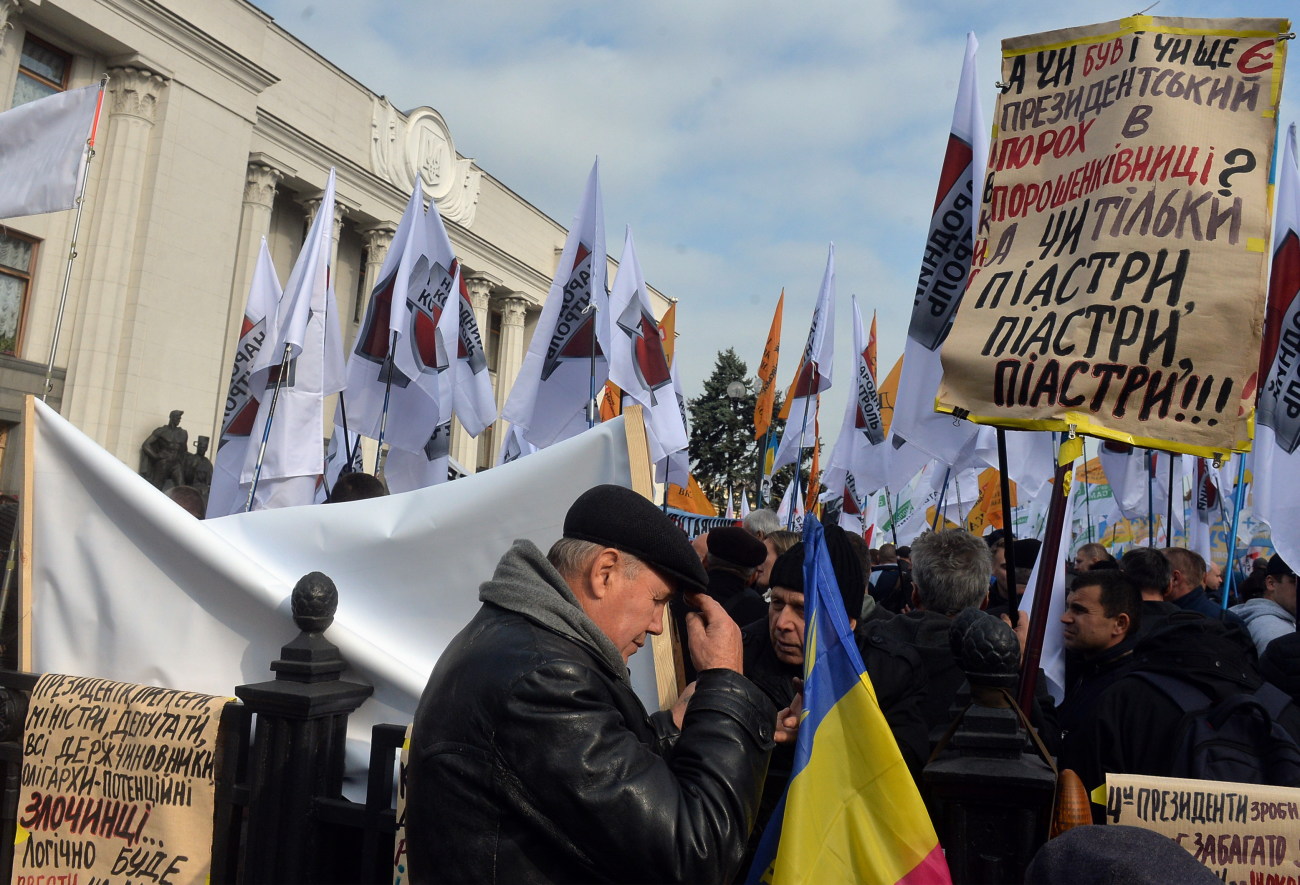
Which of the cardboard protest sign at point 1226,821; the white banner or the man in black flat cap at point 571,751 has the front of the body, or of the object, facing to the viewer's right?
the man in black flat cap

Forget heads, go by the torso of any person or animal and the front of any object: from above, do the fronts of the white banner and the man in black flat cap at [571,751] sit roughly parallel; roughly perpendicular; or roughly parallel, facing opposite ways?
roughly perpendicular

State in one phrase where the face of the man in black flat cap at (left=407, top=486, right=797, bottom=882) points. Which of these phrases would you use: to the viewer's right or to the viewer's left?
to the viewer's right

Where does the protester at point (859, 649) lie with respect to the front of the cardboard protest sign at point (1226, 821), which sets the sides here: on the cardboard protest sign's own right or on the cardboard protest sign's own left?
on the cardboard protest sign's own right

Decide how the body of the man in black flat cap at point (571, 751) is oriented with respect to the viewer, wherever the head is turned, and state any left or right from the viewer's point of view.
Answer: facing to the right of the viewer

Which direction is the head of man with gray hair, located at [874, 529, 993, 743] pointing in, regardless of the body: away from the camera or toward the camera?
away from the camera

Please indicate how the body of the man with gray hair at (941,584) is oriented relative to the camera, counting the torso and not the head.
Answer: away from the camera

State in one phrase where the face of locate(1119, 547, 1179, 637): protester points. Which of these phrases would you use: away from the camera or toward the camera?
away from the camera

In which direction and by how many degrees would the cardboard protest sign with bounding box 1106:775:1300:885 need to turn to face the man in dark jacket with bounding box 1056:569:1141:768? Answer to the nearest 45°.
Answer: approximately 180°

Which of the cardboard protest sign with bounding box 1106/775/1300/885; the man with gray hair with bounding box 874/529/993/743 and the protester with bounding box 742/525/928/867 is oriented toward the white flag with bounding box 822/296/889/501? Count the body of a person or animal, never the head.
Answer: the man with gray hair

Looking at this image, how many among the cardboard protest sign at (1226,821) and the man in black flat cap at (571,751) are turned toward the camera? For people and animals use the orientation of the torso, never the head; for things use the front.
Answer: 1

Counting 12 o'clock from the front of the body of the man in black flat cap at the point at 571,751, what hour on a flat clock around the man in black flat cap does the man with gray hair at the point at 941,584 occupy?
The man with gray hair is roughly at 10 o'clock from the man in black flat cap.

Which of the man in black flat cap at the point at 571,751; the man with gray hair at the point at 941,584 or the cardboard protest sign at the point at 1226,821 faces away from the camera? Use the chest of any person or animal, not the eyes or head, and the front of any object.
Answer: the man with gray hair

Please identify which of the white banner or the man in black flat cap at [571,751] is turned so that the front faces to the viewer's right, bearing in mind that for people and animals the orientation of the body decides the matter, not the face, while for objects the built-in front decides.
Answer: the man in black flat cap
